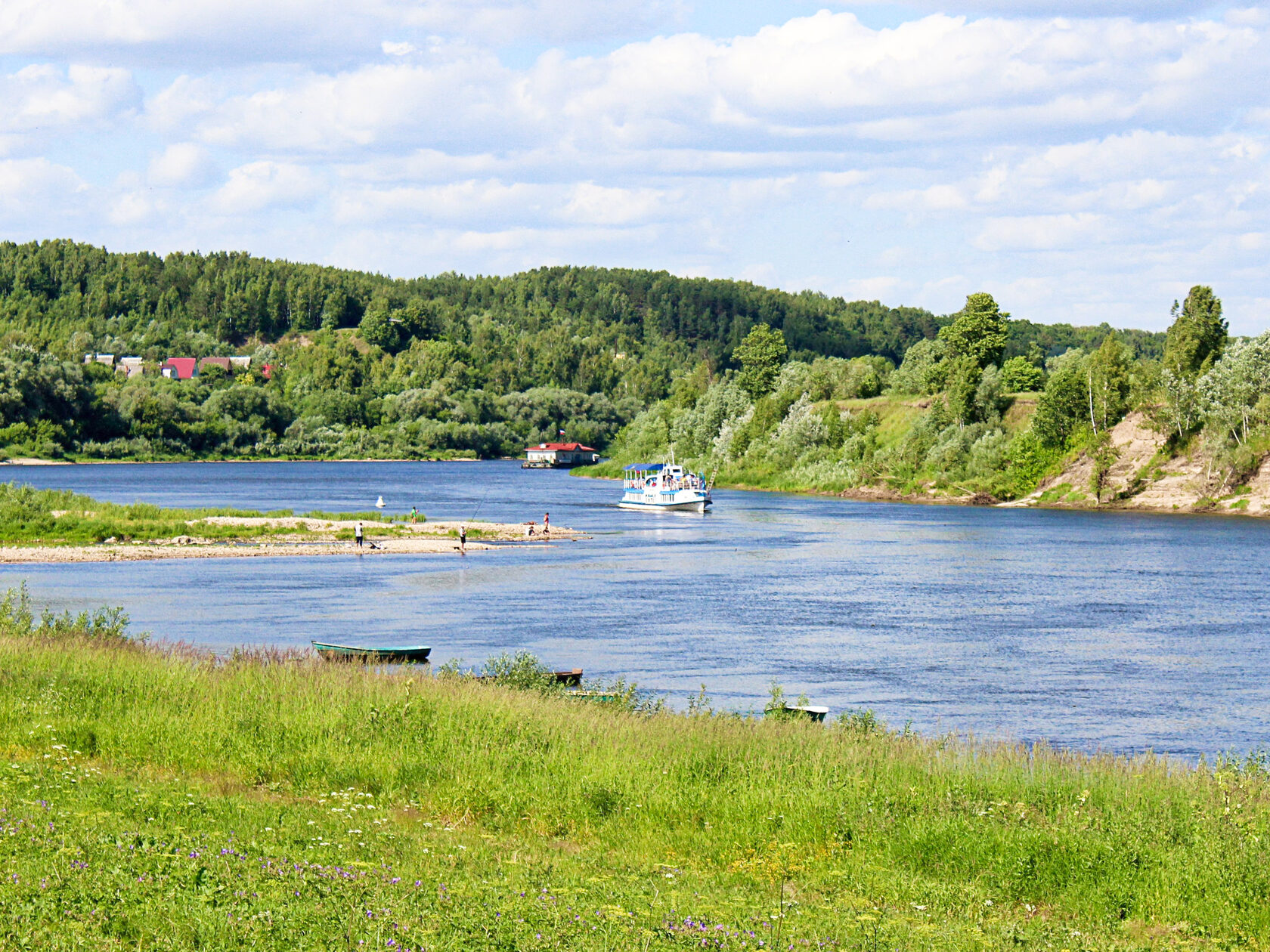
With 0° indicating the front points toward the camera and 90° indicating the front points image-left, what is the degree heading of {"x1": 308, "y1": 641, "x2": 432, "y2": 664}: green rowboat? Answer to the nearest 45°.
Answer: approximately 90°
